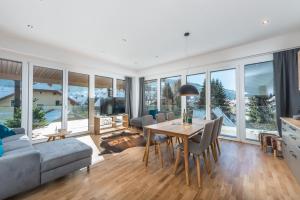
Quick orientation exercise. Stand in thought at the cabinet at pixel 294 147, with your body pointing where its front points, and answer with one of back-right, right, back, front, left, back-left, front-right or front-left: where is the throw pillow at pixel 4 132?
front-left

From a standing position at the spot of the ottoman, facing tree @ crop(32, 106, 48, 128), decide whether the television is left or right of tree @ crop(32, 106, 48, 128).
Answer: right

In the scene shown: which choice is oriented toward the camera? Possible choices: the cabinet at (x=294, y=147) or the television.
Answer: the television

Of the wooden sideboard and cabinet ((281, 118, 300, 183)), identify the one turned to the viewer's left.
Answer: the cabinet

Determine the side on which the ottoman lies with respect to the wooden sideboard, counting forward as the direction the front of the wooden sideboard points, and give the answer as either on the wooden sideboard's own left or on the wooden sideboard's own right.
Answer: on the wooden sideboard's own right

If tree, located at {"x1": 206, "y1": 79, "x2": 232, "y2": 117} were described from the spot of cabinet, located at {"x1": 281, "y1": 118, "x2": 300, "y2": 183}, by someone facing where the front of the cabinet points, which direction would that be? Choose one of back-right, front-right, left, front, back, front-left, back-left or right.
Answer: front-right

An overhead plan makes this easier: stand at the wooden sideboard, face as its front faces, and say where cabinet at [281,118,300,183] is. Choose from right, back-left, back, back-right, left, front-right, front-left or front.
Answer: front

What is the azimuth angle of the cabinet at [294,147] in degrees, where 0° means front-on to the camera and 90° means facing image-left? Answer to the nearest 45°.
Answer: approximately 90°

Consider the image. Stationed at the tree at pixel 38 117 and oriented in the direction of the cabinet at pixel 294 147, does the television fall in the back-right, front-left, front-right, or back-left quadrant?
front-left

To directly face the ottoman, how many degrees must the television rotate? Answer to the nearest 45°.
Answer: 0° — it already faces it

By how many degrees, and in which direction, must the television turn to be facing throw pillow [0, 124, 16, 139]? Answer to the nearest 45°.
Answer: approximately 45° to its right

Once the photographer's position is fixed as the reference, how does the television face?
facing the viewer

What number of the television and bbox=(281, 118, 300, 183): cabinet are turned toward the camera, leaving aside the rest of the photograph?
1
